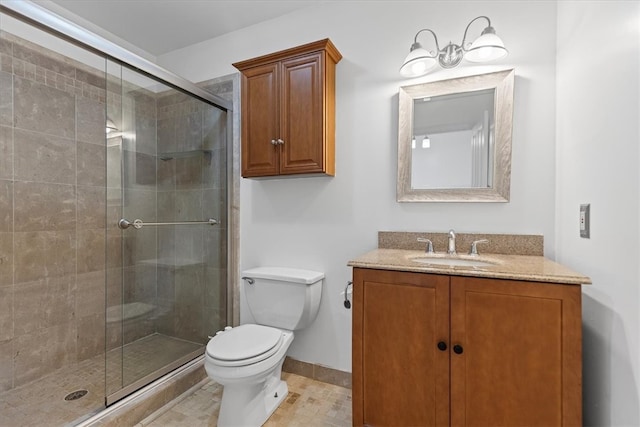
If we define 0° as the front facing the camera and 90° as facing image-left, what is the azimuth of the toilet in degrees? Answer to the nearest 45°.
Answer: approximately 45°

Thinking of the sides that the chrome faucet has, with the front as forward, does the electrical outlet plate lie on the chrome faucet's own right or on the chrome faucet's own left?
on the chrome faucet's own left

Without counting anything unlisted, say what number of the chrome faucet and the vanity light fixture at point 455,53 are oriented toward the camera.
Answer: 2

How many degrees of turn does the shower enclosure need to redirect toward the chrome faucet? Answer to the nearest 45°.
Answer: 0° — it already faces it

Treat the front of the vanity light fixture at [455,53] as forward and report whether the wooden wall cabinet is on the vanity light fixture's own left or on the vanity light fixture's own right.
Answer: on the vanity light fixture's own right
